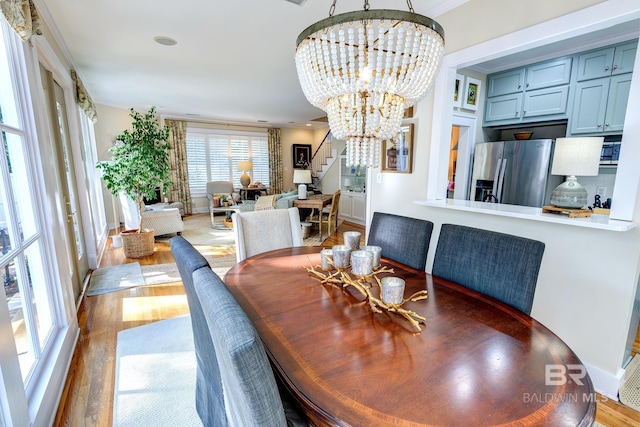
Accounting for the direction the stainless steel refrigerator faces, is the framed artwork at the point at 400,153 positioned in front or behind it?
in front

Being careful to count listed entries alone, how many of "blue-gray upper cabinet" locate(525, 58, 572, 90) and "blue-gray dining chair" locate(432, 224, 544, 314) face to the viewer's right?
0

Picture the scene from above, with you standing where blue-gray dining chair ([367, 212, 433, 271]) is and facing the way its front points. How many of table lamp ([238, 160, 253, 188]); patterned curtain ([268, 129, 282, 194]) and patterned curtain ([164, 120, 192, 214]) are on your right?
3

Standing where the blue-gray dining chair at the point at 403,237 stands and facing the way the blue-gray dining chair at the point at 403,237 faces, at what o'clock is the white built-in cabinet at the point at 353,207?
The white built-in cabinet is roughly at 4 o'clock from the blue-gray dining chair.

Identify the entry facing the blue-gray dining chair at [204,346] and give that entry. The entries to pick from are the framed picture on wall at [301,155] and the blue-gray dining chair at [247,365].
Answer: the framed picture on wall

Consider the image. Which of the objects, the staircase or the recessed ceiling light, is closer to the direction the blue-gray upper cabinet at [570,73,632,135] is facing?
the recessed ceiling light

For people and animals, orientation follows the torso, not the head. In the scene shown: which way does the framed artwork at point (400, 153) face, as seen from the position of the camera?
facing the viewer and to the left of the viewer

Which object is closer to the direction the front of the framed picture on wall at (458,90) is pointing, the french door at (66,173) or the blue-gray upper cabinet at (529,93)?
the french door

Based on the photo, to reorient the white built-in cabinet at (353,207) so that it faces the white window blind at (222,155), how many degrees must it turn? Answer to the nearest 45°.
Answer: approximately 45° to its right

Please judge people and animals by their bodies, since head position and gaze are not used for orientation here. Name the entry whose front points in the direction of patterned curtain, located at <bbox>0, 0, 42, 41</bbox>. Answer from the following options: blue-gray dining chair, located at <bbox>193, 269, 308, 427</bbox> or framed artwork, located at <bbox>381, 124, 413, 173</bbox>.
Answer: the framed artwork
